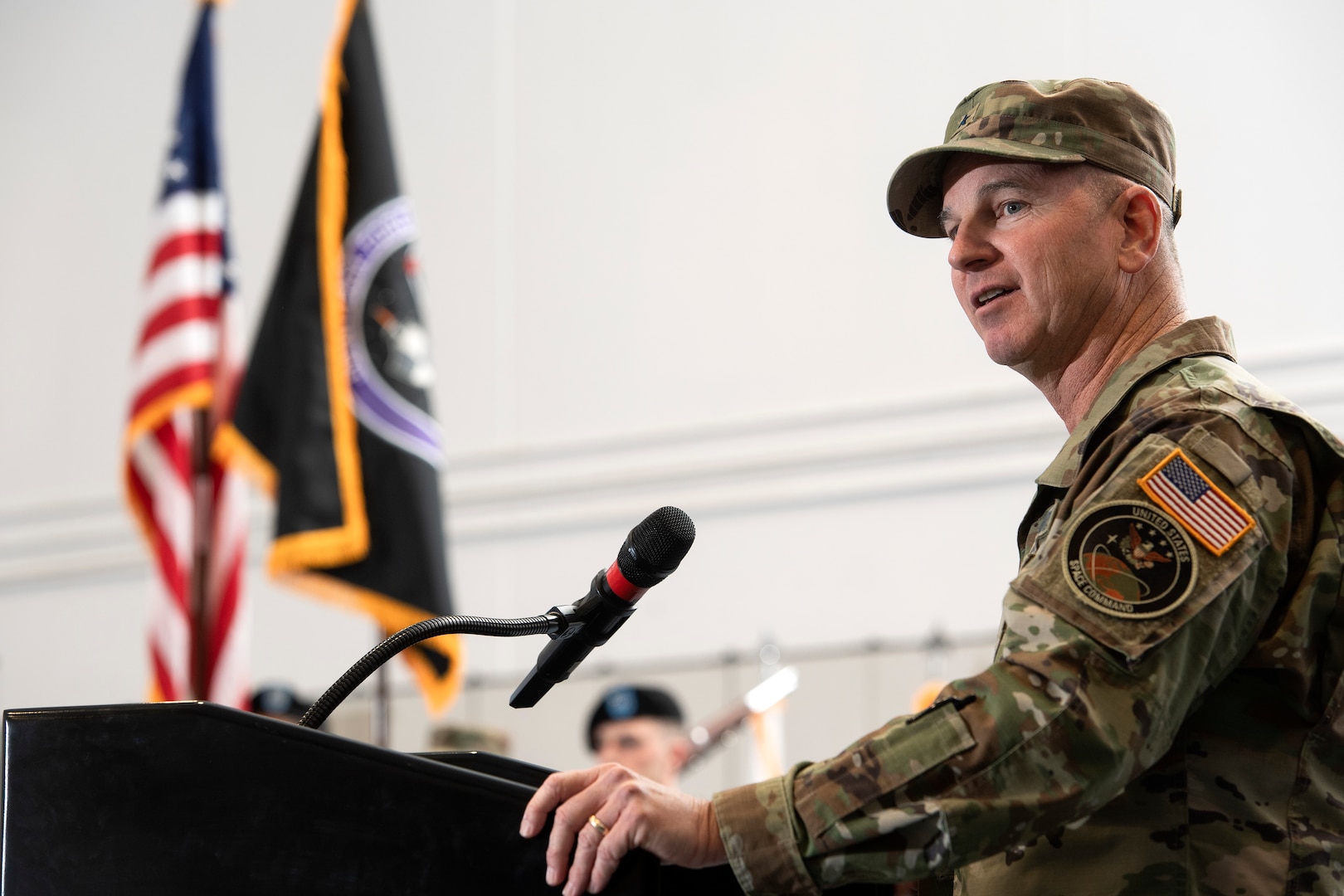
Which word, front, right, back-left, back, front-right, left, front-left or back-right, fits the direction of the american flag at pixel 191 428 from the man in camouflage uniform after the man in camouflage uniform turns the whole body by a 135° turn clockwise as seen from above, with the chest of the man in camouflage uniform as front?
left

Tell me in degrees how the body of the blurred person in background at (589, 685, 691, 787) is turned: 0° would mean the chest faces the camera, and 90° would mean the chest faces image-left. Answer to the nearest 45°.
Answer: approximately 45°

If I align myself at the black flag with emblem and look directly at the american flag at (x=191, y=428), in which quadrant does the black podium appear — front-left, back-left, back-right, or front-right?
back-left

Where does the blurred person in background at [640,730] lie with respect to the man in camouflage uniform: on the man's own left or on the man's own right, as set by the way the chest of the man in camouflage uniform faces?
on the man's own right

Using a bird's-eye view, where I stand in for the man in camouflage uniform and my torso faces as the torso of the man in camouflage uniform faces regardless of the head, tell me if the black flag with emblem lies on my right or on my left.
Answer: on my right

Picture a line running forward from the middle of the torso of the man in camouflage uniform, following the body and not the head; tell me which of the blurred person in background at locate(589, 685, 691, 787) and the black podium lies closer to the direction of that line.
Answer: the black podium

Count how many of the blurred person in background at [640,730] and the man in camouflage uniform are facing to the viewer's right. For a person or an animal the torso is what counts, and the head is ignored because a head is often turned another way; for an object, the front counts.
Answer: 0

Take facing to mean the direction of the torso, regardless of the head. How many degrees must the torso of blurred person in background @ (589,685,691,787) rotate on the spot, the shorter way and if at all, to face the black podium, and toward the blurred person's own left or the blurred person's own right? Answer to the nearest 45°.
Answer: approximately 45° to the blurred person's own left

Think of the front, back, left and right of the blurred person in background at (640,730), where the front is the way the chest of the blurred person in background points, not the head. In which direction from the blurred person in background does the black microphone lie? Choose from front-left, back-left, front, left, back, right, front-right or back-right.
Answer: front-left

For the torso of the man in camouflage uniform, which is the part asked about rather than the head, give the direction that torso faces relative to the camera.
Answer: to the viewer's left
